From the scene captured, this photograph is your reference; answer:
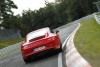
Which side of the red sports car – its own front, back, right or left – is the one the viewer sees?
back
